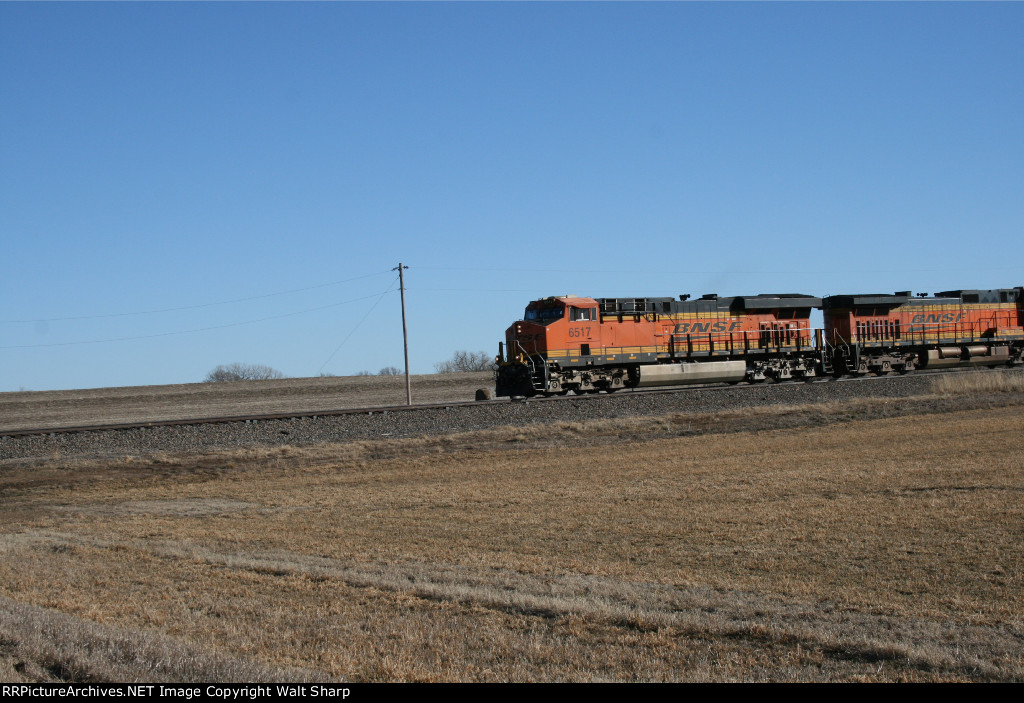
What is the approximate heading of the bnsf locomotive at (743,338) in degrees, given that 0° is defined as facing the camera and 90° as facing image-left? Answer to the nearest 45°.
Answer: approximately 45°
